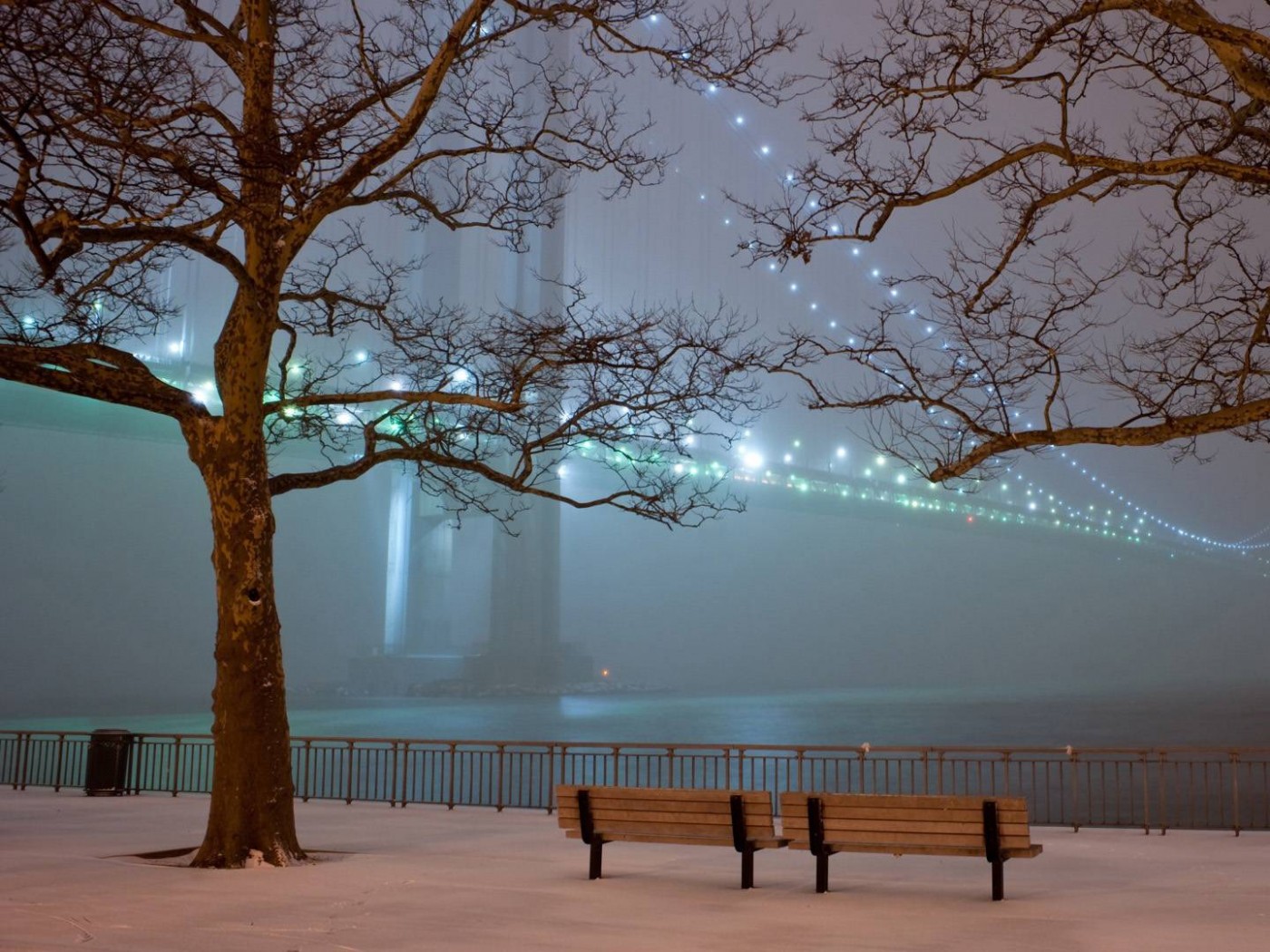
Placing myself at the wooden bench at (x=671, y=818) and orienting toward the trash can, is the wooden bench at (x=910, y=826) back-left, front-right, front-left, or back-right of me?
back-right

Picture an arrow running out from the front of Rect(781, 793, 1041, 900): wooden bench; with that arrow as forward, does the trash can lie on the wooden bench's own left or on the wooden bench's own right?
on the wooden bench's own left

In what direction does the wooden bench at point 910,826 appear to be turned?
away from the camera

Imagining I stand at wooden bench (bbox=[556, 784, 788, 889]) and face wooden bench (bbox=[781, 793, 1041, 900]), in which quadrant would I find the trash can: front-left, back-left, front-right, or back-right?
back-left

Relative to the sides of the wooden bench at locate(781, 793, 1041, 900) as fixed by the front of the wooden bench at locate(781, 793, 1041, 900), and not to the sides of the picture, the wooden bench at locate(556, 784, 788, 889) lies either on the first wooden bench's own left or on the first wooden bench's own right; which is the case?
on the first wooden bench's own left

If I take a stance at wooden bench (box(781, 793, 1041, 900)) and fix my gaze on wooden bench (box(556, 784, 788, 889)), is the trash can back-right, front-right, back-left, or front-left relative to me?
front-right
